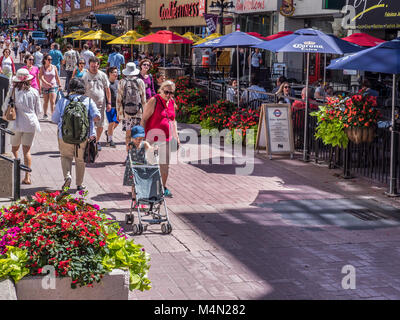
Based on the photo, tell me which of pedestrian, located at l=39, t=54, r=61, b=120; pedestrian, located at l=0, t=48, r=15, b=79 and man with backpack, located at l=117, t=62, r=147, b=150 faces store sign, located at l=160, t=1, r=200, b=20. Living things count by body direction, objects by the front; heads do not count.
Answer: the man with backpack

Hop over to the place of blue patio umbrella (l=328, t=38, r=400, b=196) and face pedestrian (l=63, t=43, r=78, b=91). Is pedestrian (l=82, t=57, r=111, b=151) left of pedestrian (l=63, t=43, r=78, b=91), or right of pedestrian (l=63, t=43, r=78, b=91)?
left

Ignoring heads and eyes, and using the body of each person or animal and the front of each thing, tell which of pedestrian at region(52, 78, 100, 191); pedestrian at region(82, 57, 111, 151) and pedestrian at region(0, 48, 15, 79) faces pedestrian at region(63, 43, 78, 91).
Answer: pedestrian at region(52, 78, 100, 191)

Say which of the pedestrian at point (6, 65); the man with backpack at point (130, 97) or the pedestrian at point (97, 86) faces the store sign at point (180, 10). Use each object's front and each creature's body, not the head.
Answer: the man with backpack

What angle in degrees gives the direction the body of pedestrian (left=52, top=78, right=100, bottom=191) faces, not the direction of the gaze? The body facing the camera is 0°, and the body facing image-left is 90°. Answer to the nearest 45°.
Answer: approximately 180°

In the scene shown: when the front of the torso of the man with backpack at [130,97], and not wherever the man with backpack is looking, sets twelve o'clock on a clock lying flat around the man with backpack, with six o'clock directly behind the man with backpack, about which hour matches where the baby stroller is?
The baby stroller is roughly at 6 o'clock from the man with backpack.

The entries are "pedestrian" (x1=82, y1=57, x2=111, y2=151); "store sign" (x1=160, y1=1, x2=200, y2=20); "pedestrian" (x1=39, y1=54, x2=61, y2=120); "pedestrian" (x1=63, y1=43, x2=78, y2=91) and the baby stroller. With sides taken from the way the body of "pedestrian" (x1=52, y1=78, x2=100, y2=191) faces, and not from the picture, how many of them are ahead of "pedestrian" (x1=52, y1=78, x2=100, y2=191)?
4

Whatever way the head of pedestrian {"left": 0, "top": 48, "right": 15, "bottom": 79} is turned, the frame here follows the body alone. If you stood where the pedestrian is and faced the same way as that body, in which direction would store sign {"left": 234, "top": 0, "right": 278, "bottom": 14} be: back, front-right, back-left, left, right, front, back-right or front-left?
back-left

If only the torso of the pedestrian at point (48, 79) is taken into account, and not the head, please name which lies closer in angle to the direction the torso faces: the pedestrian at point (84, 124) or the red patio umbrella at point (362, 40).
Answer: the pedestrian

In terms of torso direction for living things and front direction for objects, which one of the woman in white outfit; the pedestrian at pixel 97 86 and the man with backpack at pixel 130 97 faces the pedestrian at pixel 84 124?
the pedestrian at pixel 97 86
